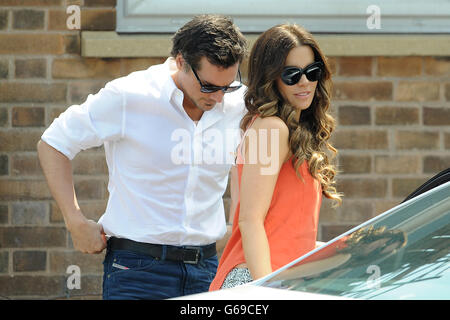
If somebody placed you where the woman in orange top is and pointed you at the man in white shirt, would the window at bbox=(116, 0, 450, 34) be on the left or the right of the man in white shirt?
right

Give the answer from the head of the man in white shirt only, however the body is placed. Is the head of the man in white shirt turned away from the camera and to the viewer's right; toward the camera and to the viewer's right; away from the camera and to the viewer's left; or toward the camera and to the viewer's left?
toward the camera and to the viewer's right

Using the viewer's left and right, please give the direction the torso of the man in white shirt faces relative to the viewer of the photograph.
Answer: facing the viewer and to the right of the viewer

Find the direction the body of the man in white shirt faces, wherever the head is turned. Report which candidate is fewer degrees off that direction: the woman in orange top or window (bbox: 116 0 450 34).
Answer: the woman in orange top

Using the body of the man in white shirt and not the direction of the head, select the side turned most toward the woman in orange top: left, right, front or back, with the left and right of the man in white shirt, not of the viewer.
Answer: front

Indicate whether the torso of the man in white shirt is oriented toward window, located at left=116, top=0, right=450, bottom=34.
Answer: no
